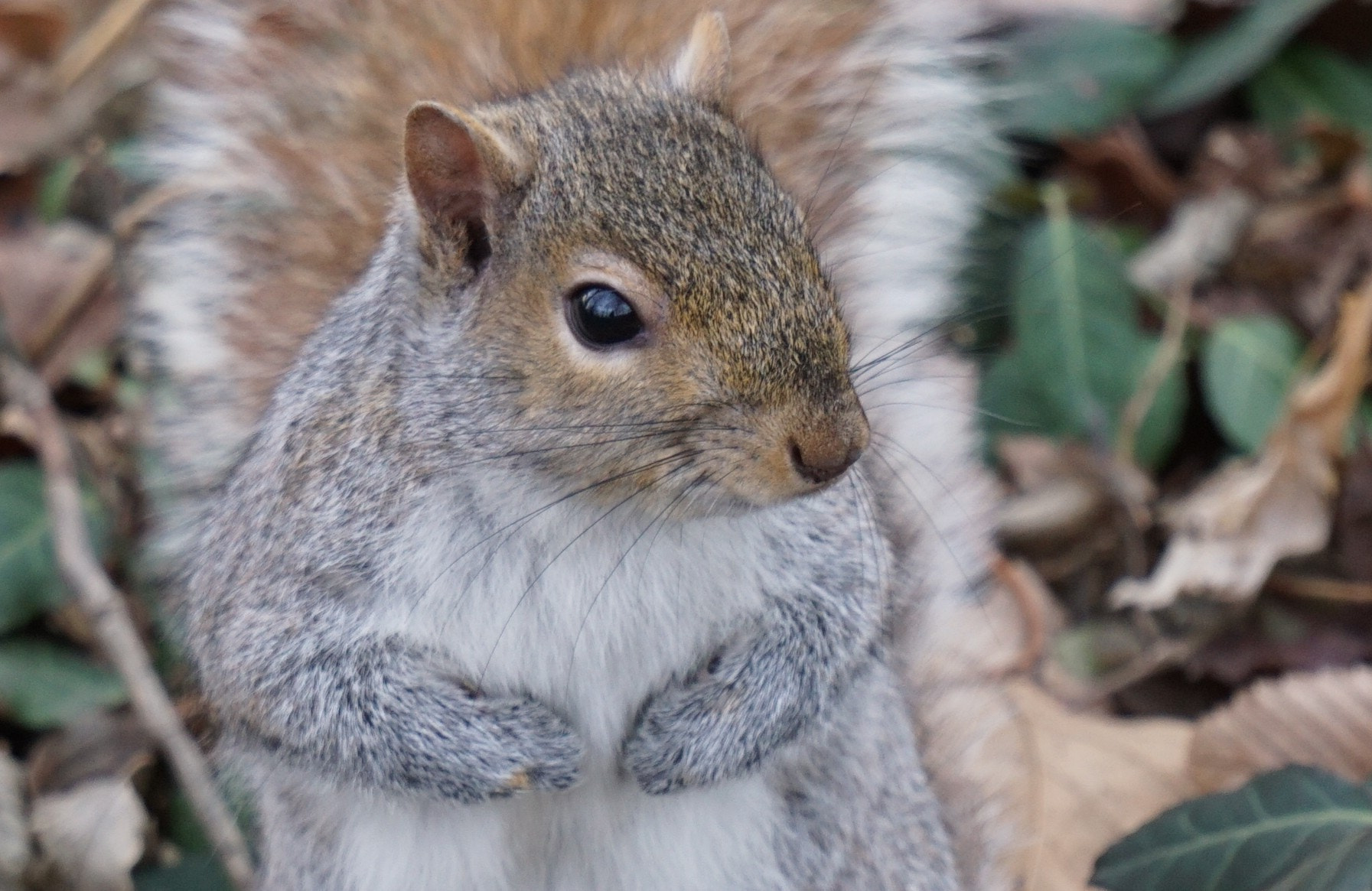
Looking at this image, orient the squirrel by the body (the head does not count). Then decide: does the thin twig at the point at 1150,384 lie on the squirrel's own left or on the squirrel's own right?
on the squirrel's own left

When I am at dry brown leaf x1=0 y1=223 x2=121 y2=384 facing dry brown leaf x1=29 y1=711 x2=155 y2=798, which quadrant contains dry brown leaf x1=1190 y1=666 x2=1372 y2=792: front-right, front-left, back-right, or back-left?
front-left

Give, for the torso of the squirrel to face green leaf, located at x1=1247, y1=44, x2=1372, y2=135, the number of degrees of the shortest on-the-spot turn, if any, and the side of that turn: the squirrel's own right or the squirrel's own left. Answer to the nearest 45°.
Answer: approximately 135° to the squirrel's own left

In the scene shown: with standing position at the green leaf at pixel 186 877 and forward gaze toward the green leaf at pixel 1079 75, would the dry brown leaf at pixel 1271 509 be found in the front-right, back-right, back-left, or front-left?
front-right

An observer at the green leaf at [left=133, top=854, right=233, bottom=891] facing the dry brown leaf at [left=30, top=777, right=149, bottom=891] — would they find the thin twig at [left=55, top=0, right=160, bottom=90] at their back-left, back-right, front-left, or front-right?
front-right

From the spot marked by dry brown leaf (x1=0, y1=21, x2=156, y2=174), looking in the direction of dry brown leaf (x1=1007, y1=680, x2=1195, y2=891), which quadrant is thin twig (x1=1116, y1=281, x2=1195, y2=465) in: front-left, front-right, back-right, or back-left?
front-left

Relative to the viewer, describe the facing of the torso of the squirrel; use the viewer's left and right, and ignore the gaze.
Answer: facing the viewer

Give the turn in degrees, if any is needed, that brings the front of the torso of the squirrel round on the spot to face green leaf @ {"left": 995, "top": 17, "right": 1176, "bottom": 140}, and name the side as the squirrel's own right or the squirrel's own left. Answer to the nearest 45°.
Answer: approximately 135° to the squirrel's own left

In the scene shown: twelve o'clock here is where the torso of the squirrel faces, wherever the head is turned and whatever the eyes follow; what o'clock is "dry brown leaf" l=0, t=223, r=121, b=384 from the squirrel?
The dry brown leaf is roughly at 5 o'clock from the squirrel.
